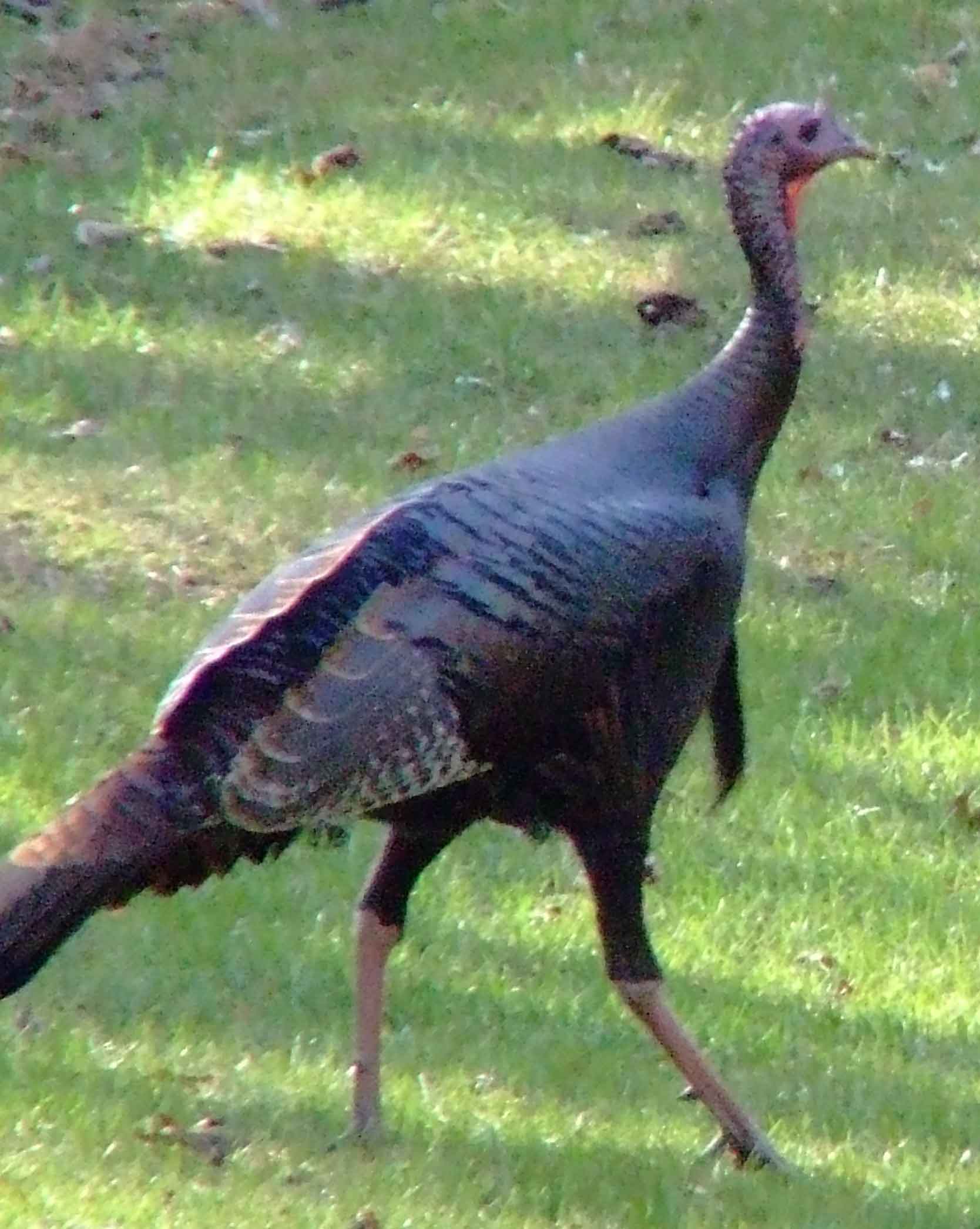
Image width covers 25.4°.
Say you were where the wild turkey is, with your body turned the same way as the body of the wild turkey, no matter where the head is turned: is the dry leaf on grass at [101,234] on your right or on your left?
on your left

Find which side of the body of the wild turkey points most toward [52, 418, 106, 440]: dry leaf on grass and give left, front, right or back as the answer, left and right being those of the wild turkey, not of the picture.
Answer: left

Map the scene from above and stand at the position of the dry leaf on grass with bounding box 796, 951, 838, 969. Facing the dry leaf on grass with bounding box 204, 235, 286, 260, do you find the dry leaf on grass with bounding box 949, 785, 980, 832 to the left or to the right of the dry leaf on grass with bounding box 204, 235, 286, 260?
right

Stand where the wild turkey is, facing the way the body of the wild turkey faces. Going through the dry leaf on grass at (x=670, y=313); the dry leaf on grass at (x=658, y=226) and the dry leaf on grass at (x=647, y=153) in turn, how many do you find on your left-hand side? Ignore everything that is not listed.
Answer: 3

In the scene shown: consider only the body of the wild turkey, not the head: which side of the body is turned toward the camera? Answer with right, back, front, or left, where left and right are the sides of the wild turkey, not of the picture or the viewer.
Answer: right

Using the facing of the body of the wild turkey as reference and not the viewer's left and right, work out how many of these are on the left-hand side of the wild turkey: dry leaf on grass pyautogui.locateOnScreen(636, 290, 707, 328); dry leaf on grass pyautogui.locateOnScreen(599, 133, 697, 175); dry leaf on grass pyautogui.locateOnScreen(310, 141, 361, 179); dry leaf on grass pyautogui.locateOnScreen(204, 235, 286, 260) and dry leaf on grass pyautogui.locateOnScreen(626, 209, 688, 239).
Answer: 5

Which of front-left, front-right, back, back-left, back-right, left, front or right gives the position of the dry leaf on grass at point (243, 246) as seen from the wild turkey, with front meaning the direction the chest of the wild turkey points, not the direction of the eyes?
left

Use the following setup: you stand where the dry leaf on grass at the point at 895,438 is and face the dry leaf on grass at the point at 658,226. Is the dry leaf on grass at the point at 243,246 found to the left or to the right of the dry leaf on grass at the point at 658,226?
left

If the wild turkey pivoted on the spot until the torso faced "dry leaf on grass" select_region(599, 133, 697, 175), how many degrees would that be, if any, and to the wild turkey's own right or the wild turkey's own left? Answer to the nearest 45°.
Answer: approximately 90° to the wild turkey's own left

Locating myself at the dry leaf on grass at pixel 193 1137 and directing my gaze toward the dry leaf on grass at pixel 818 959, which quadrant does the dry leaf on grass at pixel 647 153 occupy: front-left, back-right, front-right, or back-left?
front-left

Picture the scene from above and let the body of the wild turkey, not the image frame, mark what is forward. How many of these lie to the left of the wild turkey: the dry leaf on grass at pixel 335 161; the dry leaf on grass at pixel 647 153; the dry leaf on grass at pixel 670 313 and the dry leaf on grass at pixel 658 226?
4

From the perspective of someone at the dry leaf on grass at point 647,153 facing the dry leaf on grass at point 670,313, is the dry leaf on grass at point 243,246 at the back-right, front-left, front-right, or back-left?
front-right

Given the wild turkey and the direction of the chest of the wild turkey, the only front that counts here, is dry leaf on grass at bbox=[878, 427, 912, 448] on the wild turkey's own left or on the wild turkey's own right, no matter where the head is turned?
on the wild turkey's own left
